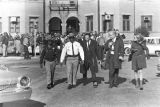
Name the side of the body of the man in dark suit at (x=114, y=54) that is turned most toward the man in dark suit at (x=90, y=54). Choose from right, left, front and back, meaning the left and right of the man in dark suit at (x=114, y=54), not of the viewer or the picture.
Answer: right

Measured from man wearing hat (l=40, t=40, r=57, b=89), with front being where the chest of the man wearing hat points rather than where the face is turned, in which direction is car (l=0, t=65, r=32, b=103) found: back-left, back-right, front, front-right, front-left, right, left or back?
front

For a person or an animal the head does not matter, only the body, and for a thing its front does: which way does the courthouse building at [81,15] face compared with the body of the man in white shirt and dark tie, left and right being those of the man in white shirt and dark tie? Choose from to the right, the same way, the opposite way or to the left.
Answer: the same way

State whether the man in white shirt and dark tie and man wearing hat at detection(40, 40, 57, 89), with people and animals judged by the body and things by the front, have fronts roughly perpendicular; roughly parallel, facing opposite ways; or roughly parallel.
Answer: roughly parallel

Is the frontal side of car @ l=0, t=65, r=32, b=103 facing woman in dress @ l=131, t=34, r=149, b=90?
no

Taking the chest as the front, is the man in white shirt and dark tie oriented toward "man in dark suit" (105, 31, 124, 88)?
no

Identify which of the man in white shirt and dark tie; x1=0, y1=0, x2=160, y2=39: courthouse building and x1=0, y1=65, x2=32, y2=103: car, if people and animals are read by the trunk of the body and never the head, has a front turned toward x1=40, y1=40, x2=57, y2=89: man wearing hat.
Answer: the courthouse building

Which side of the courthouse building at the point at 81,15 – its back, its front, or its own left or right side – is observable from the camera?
front

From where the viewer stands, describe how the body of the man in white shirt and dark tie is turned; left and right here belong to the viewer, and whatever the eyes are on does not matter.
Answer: facing the viewer

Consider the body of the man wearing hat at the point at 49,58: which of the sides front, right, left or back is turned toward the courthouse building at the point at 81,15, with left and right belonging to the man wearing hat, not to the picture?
back

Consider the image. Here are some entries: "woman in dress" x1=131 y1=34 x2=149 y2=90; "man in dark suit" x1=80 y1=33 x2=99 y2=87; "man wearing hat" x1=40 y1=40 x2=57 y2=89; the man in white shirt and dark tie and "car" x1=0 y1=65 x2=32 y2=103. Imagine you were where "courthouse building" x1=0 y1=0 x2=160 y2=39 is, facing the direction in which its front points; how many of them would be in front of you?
5

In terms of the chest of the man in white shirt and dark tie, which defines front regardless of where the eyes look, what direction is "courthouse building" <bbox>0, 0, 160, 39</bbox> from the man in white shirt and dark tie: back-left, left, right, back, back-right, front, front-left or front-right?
back

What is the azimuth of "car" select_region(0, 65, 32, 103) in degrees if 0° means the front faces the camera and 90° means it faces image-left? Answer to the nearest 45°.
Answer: approximately 315°

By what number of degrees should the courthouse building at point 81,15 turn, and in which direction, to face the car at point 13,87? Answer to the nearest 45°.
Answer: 0° — it already faces it

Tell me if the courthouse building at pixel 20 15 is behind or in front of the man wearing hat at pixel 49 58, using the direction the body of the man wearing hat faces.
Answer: behind

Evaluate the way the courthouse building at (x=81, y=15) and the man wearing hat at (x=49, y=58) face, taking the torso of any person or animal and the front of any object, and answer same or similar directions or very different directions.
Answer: same or similar directions

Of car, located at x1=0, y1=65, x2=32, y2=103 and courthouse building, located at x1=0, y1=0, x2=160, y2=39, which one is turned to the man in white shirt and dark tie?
the courthouse building
